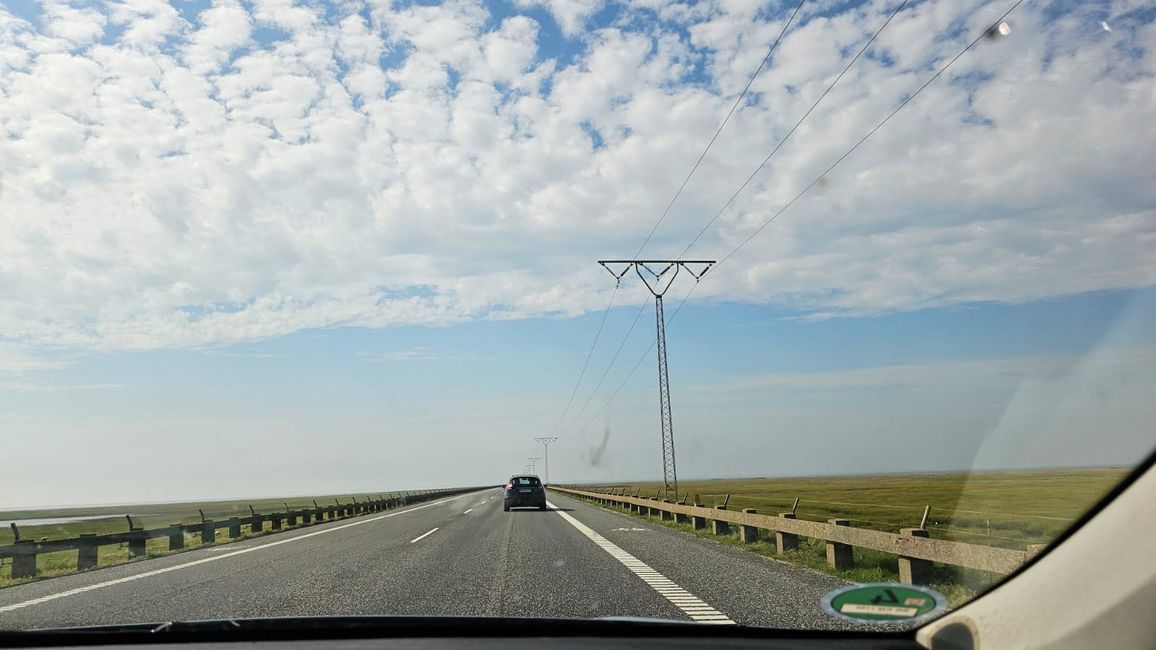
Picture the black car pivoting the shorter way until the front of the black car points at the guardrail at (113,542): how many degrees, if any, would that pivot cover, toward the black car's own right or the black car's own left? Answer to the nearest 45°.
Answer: approximately 135° to the black car's own left

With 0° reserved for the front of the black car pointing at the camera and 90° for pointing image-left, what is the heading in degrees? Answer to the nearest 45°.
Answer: approximately 180°

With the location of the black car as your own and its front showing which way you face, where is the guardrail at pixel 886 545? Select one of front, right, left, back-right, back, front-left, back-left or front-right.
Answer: back
